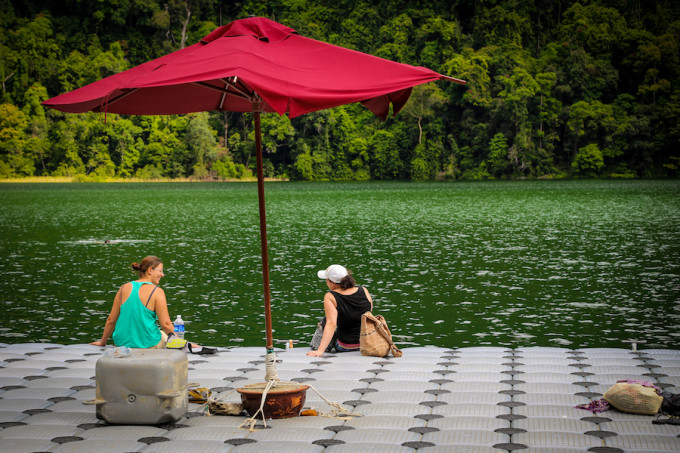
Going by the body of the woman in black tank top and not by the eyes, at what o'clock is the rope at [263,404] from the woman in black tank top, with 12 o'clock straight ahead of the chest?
The rope is roughly at 8 o'clock from the woman in black tank top.

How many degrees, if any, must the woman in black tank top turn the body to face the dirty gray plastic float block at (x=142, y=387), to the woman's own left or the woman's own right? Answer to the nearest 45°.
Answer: approximately 90° to the woman's own left

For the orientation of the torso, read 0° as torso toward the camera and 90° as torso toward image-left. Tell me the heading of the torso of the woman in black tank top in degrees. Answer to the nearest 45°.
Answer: approximately 135°

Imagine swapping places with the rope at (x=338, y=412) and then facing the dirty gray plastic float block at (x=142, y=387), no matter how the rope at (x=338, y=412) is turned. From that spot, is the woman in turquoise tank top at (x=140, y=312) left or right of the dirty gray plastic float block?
right

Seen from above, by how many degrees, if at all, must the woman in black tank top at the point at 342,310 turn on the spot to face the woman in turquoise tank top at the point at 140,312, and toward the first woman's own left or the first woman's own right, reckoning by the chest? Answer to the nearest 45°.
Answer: approximately 90° to the first woman's own left

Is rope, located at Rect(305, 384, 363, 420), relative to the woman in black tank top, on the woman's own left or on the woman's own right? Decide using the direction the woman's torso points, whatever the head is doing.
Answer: on the woman's own left

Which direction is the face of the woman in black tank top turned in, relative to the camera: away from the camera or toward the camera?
away from the camera

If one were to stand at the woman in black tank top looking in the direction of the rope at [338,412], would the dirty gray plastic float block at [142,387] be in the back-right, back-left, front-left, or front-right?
front-right

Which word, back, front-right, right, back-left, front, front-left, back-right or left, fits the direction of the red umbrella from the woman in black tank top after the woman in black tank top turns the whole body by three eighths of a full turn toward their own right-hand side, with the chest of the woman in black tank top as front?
right

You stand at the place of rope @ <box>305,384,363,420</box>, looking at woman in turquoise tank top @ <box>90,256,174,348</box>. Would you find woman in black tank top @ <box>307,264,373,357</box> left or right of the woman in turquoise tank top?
right
